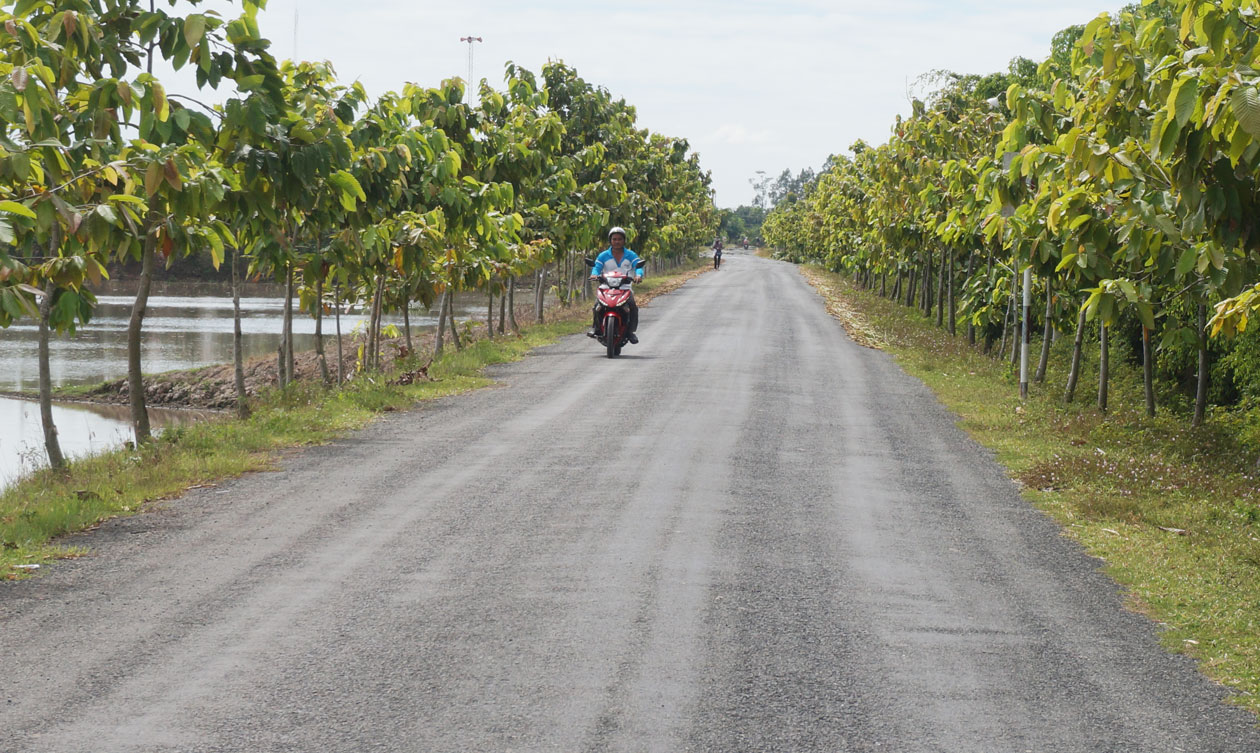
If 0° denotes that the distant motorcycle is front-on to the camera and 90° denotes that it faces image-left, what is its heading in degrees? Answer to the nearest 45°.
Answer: approximately 0°
